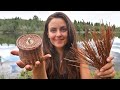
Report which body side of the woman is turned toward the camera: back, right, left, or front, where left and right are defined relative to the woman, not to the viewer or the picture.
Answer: front

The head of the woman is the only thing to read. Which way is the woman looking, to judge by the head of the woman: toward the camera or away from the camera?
toward the camera
